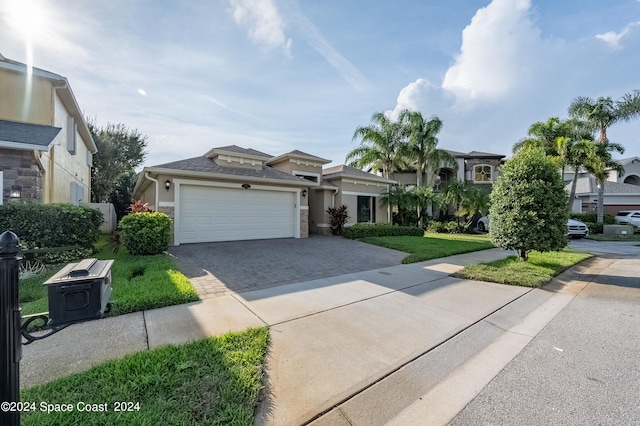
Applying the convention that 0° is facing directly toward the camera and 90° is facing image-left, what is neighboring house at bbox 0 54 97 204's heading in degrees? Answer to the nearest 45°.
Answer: approximately 0°

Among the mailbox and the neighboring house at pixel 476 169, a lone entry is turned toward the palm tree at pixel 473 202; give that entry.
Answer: the neighboring house

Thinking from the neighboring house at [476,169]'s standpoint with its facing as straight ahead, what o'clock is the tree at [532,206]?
The tree is roughly at 12 o'clock from the neighboring house.

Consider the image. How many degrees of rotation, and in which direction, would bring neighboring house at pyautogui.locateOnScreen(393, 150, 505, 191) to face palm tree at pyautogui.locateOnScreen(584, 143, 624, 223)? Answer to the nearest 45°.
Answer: approximately 45° to its left

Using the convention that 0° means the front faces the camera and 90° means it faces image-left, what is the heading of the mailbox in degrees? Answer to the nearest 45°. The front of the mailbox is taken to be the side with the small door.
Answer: approximately 0°

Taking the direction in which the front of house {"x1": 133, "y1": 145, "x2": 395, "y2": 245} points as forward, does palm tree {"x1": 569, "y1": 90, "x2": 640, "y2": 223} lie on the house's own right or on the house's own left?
on the house's own left

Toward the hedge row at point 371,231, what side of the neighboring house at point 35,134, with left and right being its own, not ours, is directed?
left
